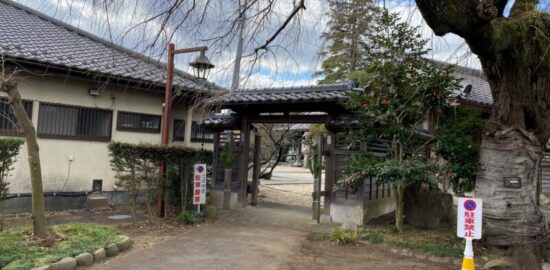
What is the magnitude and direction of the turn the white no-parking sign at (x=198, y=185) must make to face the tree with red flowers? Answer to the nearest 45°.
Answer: approximately 45° to its left

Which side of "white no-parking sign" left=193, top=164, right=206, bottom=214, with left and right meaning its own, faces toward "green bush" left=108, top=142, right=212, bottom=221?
right

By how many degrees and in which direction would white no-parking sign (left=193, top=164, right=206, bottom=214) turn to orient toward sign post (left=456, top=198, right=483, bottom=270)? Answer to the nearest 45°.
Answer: approximately 45° to its left

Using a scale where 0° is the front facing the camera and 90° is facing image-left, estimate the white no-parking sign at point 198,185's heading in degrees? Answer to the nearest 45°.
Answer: approximately 0°

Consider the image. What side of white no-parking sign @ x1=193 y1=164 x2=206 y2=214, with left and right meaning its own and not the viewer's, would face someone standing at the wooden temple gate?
left
